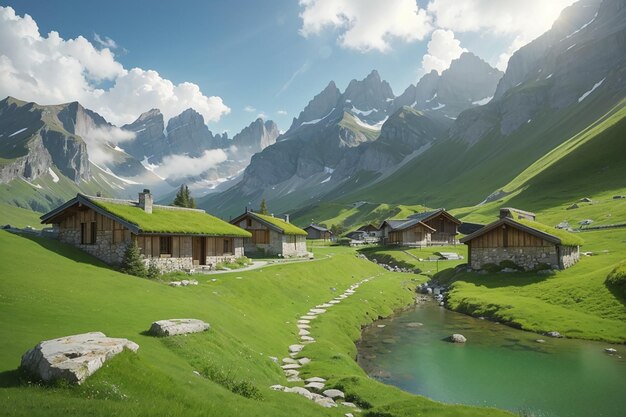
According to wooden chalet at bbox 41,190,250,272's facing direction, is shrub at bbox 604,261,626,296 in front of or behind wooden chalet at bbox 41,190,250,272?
in front

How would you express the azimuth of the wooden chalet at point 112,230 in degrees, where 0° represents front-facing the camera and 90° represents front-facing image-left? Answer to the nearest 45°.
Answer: approximately 315°

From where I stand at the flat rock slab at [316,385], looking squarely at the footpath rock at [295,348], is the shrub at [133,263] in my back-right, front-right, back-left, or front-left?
front-left

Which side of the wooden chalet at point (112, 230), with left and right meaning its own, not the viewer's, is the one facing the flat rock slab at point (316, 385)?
front

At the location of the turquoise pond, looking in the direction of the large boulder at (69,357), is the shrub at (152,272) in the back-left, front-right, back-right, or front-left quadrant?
front-right

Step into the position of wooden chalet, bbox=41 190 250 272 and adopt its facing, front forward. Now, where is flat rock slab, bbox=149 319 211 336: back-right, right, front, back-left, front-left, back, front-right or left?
front-right

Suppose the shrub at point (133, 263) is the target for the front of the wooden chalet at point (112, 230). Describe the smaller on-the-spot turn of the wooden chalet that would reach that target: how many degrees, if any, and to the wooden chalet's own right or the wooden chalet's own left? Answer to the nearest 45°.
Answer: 0° — it already faces it

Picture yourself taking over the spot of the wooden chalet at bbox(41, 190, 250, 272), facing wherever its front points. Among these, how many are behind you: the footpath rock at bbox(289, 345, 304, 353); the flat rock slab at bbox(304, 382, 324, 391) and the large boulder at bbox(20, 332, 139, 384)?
0

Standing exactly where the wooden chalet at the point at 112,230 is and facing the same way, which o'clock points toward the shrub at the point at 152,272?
The shrub is roughly at 12 o'clock from the wooden chalet.

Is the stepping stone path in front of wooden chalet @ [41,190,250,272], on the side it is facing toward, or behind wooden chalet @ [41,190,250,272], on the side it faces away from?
in front

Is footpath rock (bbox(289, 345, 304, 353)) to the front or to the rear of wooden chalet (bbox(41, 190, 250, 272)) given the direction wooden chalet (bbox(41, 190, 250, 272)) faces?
to the front

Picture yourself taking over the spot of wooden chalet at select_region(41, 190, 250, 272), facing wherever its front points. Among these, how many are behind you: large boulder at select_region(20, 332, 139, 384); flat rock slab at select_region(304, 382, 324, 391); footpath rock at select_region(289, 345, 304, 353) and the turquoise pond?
0
